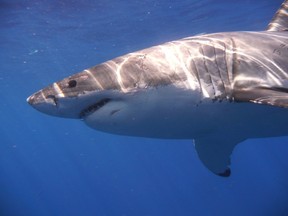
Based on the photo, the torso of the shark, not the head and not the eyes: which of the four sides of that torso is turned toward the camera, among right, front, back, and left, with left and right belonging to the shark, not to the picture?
left
